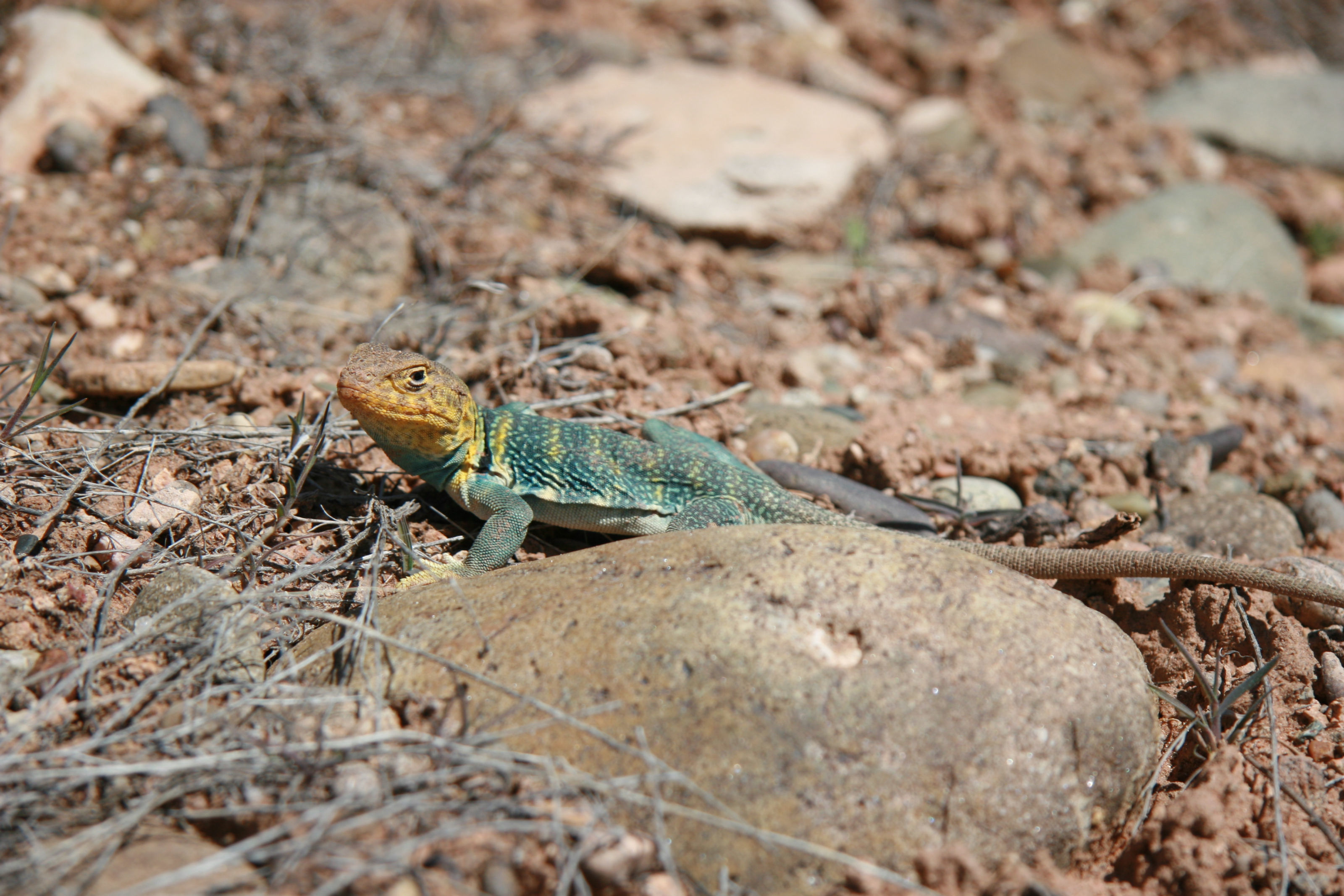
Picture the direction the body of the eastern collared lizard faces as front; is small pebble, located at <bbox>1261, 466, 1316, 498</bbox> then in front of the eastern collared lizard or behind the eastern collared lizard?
behind

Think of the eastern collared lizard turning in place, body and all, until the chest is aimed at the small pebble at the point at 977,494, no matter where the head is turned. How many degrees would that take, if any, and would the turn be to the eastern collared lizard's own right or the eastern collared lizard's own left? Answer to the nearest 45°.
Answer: approximately 135° to the eastern collared lizard's own right

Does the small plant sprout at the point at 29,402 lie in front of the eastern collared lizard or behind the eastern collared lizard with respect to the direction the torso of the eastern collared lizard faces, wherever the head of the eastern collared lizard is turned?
in front

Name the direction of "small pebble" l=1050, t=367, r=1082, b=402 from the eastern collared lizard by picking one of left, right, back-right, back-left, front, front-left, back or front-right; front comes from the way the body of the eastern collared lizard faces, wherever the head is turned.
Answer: back-right

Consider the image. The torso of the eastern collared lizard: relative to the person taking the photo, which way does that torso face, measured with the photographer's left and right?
facing to the left of the viewer

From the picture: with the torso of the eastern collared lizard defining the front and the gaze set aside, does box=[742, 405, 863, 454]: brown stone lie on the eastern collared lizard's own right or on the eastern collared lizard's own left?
on the eastern collared lizard's own right

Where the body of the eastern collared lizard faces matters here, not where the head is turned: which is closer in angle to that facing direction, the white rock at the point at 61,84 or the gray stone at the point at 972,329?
the white rock

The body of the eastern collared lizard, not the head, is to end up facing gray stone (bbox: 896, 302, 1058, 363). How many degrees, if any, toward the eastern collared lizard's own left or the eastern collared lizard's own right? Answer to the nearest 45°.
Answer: approximately 135° to the eastern collared lizard's own right

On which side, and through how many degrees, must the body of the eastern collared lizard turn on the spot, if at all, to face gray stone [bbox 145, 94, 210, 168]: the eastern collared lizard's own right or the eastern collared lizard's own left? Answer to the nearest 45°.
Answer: approximately 45° to the eastern collared lizard's own right

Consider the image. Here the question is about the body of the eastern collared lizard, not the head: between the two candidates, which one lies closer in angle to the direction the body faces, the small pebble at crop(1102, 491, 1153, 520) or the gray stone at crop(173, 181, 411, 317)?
the gray stone
